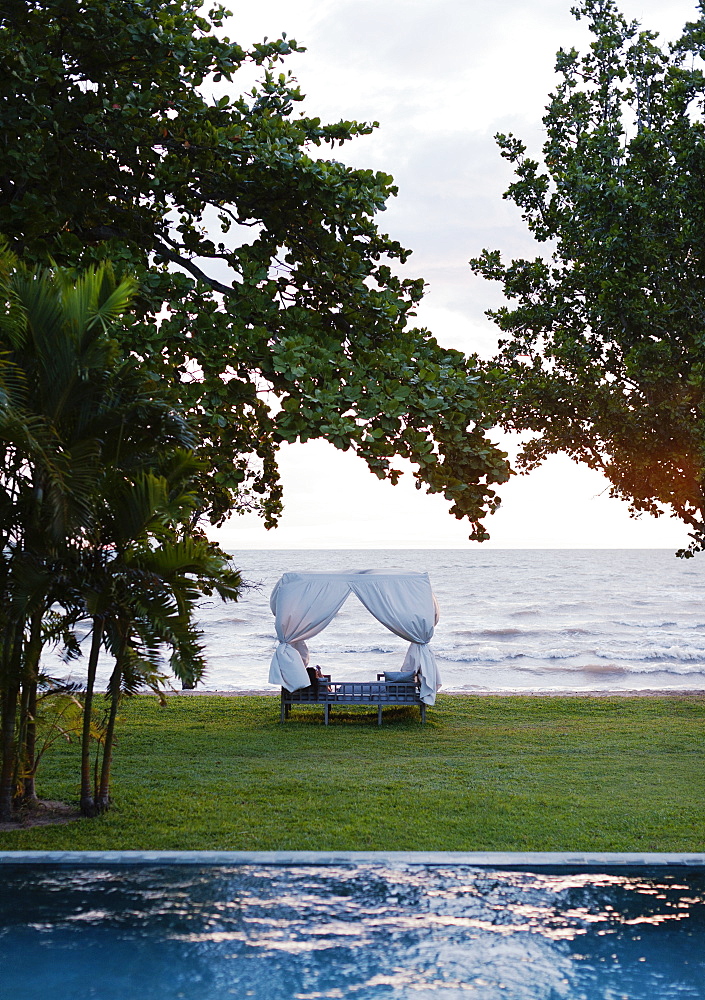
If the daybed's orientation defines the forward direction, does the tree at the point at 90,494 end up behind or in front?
behind

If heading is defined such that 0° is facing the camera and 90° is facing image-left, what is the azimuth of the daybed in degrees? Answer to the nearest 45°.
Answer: approximately 180°
